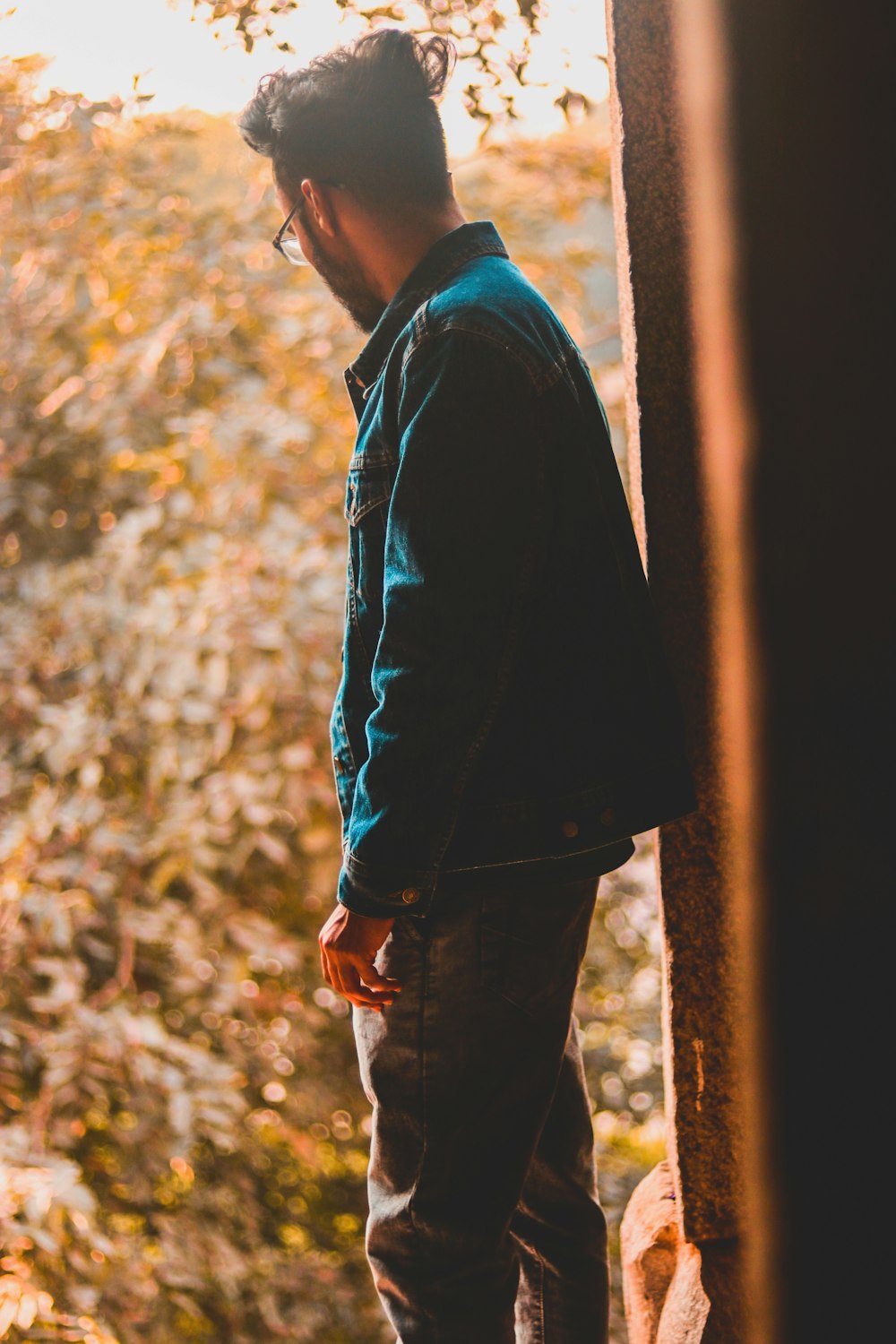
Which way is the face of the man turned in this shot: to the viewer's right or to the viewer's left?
to the viewer's left

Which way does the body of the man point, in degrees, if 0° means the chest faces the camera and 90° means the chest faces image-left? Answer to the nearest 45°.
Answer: approximately 90°
